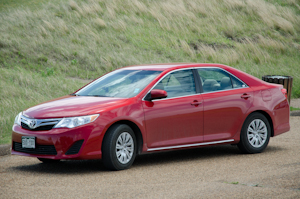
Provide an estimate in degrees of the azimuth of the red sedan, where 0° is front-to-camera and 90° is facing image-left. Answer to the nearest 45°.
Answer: approximately 45°
